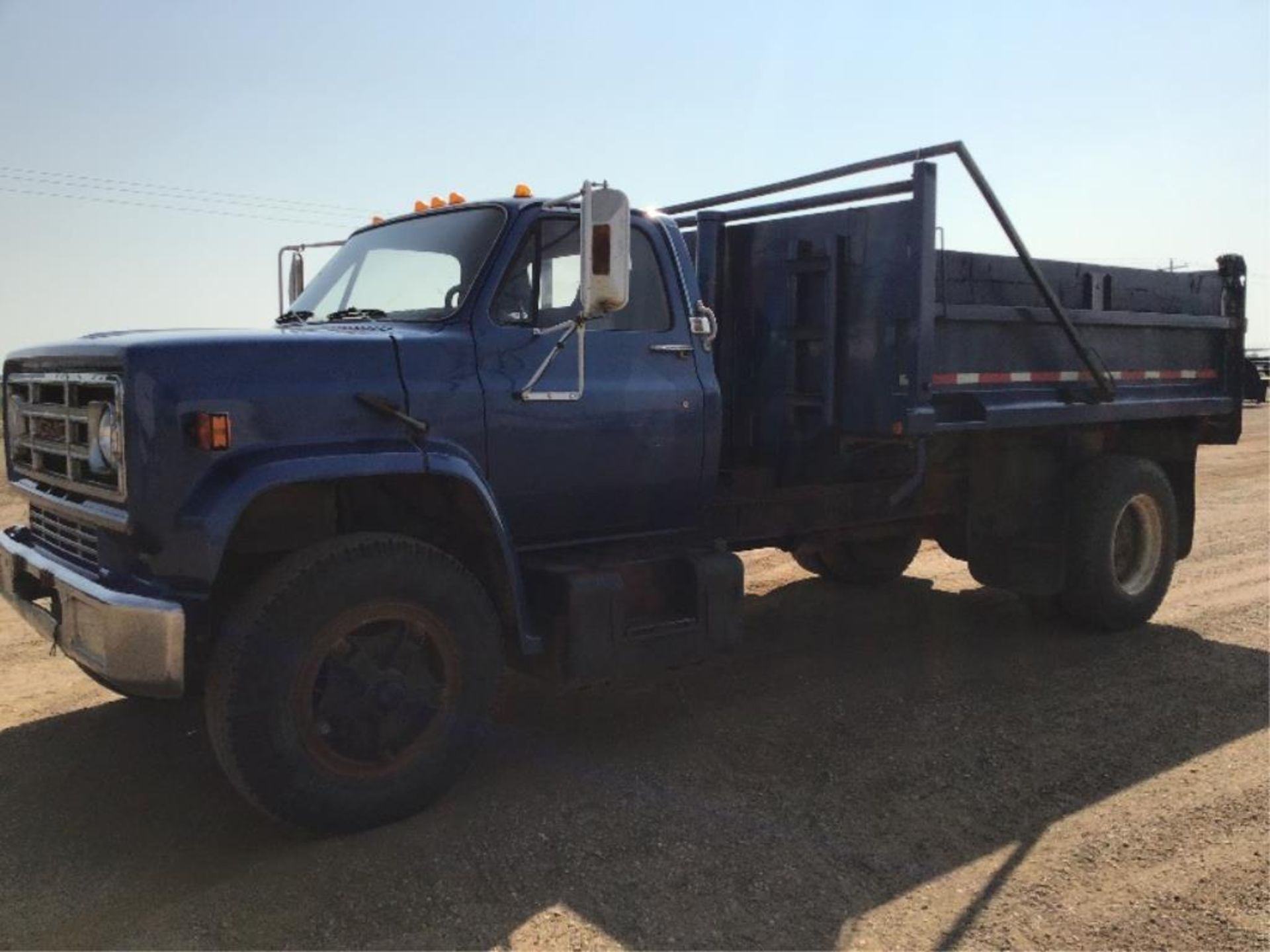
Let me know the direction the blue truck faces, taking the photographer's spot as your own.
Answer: facing the viewer and to the left of the viewer
